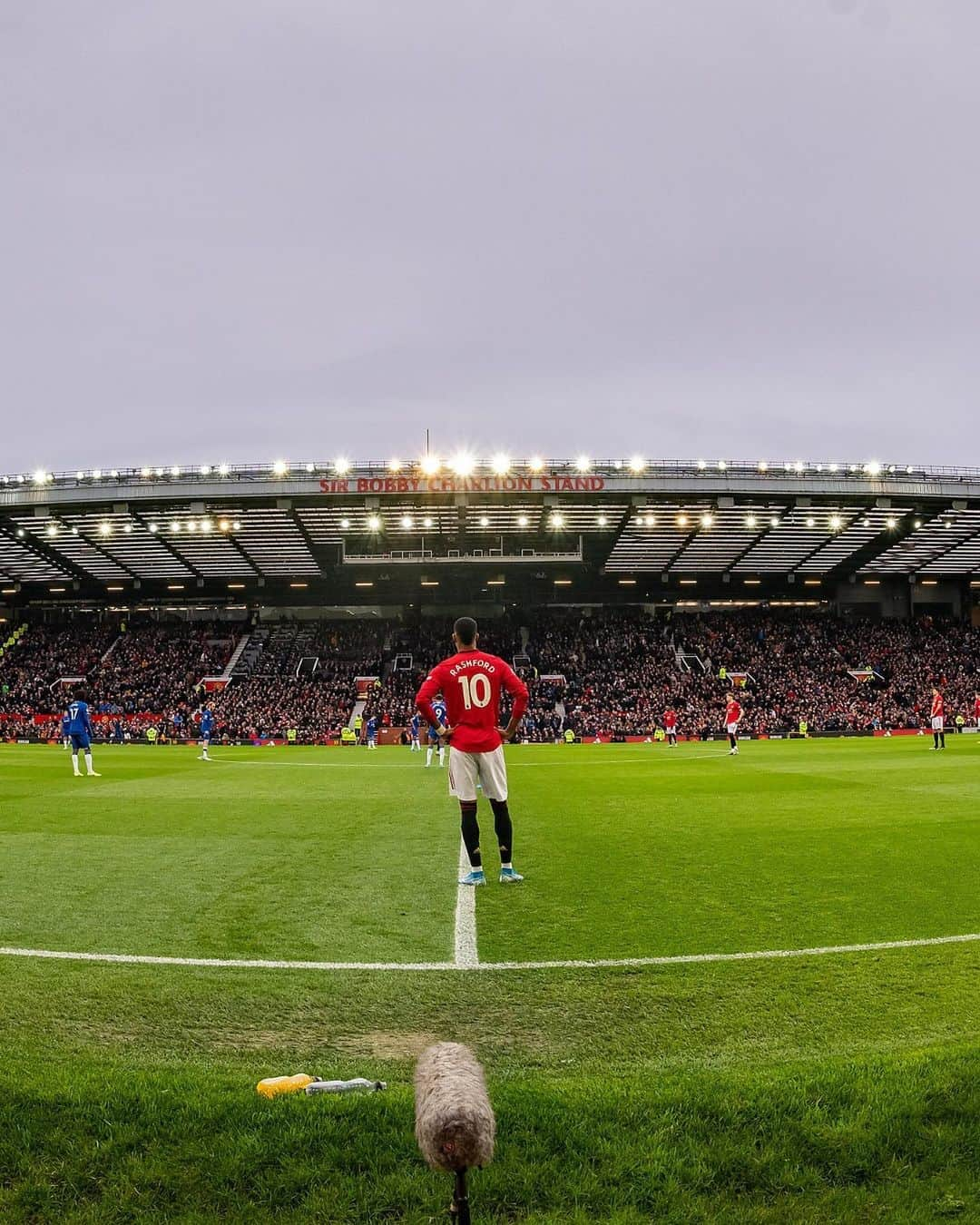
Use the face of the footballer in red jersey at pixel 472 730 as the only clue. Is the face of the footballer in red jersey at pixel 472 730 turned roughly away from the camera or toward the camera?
away from the camera

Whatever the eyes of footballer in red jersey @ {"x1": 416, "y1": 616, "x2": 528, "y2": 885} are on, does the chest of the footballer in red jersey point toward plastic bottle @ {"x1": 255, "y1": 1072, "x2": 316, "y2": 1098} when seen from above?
no

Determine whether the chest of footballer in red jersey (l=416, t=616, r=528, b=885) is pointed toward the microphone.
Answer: no

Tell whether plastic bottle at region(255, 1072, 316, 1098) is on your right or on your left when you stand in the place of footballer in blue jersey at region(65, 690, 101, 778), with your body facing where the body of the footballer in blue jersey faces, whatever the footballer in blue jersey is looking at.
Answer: on your right

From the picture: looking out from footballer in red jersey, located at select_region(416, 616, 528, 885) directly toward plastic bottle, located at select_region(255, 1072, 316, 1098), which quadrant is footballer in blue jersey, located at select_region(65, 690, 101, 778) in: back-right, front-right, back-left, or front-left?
back-right

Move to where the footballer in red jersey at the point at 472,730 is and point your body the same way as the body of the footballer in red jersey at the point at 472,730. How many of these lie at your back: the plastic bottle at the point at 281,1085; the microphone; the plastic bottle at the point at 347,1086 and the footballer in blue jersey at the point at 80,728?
3

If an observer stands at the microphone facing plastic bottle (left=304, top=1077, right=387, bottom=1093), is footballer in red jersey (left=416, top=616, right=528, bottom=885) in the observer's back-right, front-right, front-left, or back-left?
front-right

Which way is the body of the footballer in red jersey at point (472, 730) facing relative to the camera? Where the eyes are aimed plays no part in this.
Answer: away from the camera

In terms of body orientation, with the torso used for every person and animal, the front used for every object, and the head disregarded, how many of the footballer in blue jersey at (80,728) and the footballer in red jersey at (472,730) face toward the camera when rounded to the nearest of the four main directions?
0

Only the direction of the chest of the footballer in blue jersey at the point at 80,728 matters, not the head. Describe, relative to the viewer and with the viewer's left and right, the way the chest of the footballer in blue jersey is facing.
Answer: facing away from the viewer and to the right of the viewer

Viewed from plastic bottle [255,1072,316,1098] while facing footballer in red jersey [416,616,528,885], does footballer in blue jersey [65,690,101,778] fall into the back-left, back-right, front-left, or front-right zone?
front-left

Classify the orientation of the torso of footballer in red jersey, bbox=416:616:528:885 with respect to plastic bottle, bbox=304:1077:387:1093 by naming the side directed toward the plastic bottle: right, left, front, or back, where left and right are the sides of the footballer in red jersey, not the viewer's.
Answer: back

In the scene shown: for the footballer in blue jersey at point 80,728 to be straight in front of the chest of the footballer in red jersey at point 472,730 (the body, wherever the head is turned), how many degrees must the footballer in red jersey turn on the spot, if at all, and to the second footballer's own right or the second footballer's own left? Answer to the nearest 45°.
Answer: approximately 45° to the second footballer's own left

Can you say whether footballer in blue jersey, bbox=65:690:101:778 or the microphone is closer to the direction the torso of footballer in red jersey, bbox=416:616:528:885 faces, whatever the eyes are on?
the footballer in blue jersey
